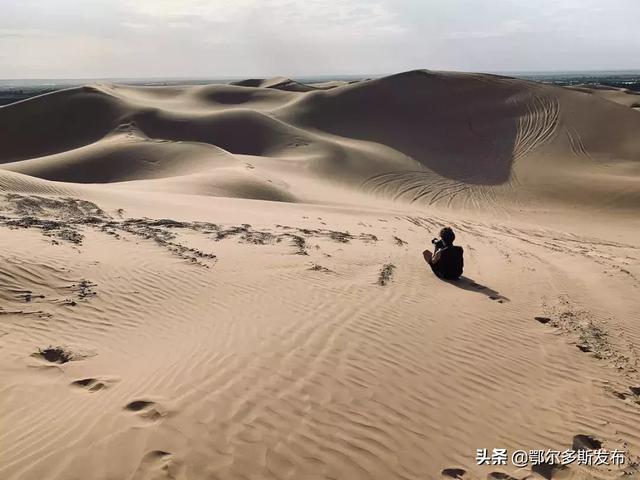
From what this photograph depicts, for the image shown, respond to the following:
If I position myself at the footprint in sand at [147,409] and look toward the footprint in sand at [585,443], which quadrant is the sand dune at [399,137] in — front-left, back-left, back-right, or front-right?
front-left

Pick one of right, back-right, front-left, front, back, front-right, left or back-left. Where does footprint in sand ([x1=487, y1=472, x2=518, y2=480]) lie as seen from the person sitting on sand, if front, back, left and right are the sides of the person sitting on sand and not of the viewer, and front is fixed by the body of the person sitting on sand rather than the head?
back-left

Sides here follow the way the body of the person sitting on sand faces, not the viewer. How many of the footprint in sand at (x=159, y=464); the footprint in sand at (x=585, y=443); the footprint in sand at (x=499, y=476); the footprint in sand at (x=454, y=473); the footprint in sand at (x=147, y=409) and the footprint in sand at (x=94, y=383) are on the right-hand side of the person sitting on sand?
0

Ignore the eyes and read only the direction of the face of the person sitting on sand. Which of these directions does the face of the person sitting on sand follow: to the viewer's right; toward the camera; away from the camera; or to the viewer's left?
away from the camera

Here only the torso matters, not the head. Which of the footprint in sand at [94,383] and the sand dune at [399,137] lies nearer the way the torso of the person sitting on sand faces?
the sand dune

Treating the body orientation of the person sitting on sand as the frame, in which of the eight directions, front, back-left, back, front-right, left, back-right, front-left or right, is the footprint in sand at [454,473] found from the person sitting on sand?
back-left

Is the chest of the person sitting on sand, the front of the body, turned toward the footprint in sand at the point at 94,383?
no

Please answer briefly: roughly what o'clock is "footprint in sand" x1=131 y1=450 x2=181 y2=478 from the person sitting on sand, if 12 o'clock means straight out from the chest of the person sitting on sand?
The footprint in sand is roughly at 8 o'clock from the person sitting on sand.

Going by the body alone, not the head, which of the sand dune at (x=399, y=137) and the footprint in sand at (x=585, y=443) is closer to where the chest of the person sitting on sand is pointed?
the sand dune

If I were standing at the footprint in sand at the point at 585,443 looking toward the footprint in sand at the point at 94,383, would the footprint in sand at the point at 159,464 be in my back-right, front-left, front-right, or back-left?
front-left

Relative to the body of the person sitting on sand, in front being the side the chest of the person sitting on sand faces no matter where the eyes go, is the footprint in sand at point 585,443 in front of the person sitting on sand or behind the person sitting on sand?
behind

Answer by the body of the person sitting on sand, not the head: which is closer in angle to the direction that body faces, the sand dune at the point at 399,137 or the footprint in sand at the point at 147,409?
the sand dune

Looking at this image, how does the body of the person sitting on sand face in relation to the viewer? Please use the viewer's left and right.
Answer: facing away from the viewer and to the left of the viewer
